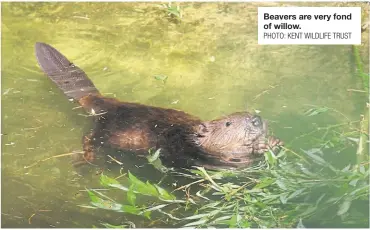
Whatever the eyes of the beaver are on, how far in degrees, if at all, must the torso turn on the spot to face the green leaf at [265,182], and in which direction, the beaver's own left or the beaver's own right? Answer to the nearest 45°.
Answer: approximately 45° to the beaver's own right

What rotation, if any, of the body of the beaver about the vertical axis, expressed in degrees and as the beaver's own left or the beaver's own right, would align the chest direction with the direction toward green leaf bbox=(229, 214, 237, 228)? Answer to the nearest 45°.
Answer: approximately 90° to the beaver's own right

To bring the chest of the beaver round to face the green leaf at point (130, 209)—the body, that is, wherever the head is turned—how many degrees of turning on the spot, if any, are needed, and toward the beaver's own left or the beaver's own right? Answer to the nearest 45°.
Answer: approximately 135° to the beaver's own right

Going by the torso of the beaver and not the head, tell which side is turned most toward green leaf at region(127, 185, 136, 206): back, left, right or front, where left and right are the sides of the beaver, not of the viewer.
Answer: right

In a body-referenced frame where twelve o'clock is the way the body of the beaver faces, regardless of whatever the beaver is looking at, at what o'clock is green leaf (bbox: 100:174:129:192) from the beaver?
The green leaf is roughly at 4 o'clock from the beaver.

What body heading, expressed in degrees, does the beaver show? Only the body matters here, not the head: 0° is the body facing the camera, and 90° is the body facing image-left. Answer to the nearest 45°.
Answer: approximately 270°

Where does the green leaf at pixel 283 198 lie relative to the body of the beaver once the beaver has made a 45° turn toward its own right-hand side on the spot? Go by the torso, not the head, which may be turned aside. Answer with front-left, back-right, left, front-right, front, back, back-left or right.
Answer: front
